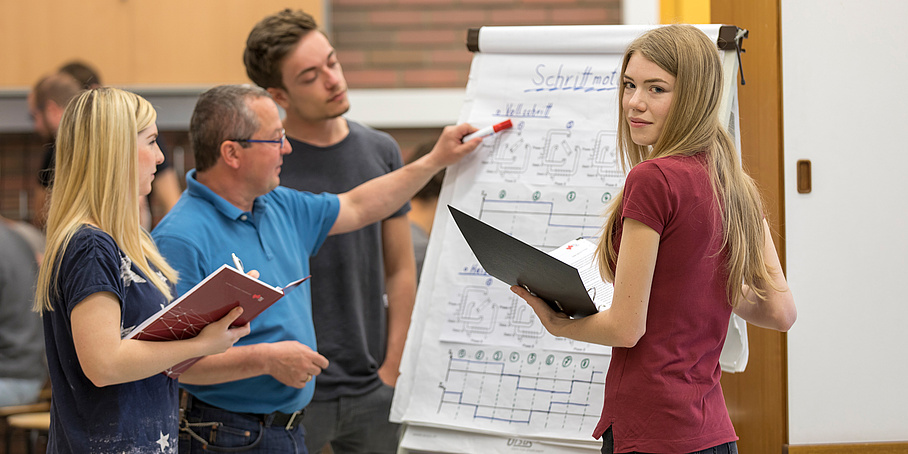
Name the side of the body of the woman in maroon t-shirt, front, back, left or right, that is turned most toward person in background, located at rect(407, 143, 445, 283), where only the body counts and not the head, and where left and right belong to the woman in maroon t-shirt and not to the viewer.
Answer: front

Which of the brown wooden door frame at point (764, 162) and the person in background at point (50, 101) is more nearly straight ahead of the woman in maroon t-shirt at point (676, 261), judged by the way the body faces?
the person in background

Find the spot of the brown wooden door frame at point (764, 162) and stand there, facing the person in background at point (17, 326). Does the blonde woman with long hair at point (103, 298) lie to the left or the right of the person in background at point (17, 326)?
left

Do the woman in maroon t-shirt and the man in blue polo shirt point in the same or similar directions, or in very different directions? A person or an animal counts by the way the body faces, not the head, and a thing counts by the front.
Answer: very different directions

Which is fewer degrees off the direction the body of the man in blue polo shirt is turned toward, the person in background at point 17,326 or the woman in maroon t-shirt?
the woman in maroon t-shirt

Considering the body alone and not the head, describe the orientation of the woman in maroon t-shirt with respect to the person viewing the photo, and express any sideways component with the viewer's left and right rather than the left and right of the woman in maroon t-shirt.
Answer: facing away from the viewer and to the left of the viewer

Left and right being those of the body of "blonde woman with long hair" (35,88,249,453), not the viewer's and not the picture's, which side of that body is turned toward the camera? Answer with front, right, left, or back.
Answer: right

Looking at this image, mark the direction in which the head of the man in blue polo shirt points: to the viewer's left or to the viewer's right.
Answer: to the viewer's right

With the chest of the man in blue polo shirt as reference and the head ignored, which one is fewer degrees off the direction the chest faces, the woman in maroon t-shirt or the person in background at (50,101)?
the woman in maroon t-shirt
